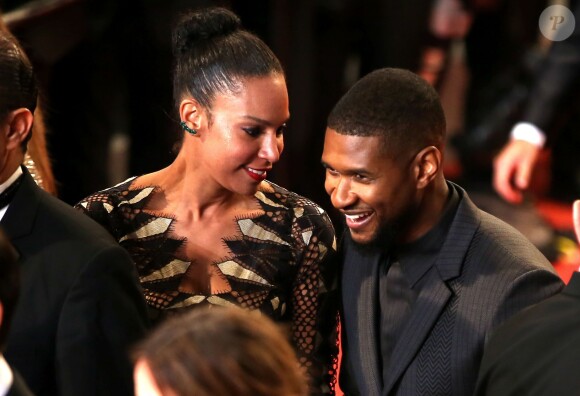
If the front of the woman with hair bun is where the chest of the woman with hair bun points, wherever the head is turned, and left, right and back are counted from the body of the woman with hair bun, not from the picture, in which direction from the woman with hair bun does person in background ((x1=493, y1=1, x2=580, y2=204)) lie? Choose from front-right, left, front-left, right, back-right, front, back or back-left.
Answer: back-left

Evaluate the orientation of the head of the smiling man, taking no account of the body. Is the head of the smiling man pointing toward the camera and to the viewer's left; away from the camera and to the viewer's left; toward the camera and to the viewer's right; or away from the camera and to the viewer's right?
toward the camera and to the viewer's left

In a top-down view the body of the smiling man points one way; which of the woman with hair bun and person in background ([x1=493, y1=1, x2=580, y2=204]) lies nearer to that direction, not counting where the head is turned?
the woman with hair bun

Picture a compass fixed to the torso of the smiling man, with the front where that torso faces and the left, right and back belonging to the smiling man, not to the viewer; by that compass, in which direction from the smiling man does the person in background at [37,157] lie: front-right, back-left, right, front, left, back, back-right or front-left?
front-right

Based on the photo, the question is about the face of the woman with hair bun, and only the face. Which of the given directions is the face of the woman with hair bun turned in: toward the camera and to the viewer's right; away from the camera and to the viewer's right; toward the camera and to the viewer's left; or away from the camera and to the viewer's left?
toward the camera and to the viewer's right

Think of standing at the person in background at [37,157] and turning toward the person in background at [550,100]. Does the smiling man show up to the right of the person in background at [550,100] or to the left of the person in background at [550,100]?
right

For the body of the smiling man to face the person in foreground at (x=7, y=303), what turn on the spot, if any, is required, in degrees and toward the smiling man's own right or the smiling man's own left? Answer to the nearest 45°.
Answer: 0° — they already face them

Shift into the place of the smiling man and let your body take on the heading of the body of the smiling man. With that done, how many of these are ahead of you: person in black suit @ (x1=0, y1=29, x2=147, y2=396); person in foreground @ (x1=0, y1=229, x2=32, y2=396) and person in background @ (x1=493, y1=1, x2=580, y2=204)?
2

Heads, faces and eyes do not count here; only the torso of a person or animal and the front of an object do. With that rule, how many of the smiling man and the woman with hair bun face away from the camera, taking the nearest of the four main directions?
0
